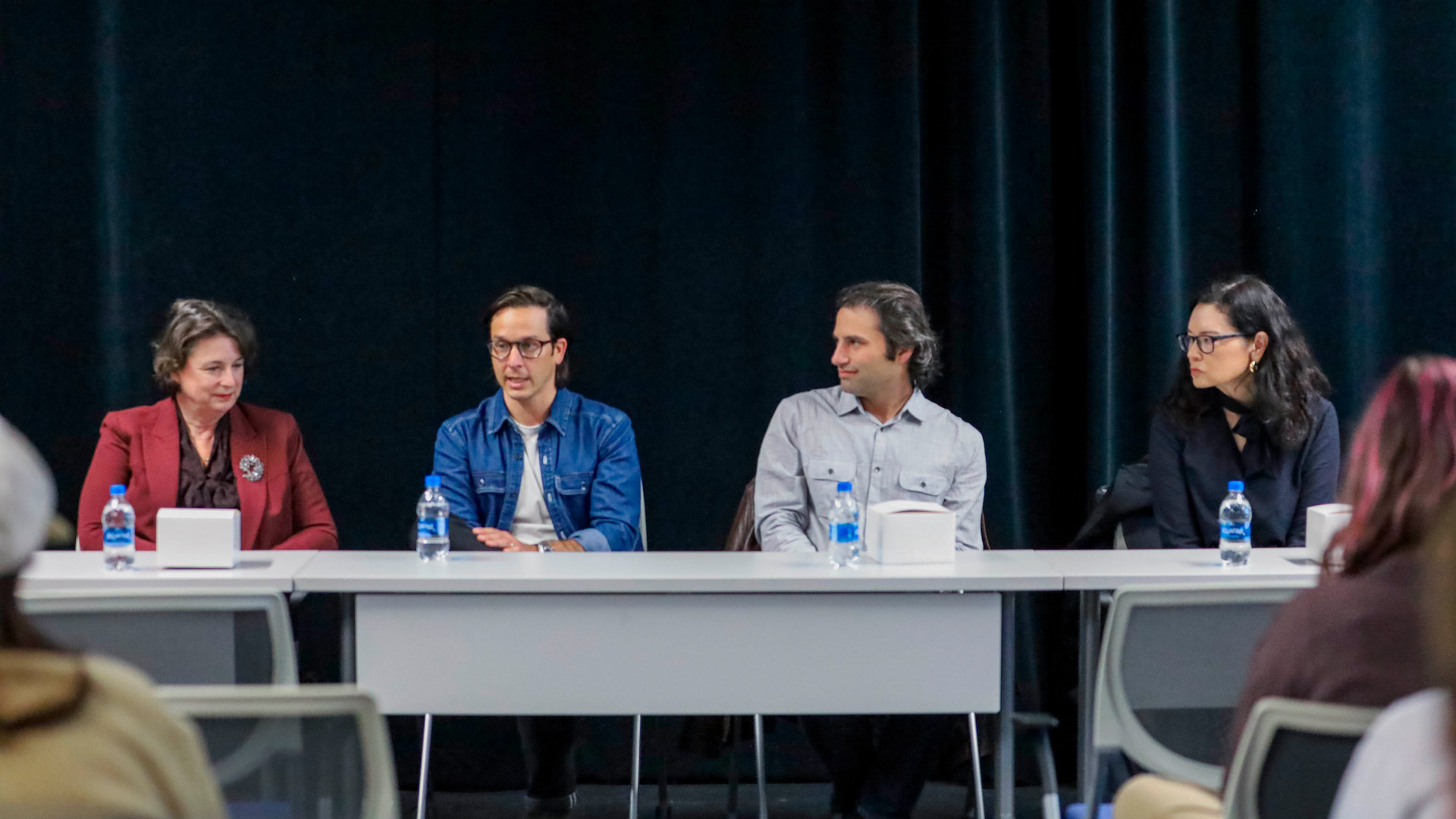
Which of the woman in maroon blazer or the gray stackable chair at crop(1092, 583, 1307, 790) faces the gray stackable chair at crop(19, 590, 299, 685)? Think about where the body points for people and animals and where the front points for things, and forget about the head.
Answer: the woman in maroon blazer

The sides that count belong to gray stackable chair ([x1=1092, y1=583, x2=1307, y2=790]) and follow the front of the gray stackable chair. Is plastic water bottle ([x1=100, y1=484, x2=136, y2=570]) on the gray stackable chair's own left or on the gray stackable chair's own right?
on the gray stackable chair's own left

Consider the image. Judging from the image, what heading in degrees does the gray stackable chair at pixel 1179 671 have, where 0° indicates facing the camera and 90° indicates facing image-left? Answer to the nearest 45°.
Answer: approximately 180°

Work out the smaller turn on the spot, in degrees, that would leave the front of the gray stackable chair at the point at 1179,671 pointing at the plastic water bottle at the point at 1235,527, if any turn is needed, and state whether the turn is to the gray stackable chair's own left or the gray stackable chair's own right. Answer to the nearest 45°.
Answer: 0° — it already faces it

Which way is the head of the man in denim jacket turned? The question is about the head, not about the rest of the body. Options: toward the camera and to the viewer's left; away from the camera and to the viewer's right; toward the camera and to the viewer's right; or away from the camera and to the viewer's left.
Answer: toward the camera and to the viewer's left

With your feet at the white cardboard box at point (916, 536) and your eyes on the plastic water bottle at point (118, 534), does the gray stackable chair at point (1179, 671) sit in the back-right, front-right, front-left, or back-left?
back-left

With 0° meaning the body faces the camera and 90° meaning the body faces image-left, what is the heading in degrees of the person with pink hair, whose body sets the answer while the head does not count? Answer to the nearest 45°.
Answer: approximately 135°

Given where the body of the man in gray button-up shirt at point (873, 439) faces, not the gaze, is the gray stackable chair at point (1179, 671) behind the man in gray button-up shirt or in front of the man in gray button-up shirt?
in front

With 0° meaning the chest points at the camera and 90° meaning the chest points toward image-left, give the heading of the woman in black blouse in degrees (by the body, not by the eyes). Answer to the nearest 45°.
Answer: approximately 45°

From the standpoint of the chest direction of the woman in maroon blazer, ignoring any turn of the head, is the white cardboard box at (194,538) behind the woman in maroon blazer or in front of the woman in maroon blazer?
in front

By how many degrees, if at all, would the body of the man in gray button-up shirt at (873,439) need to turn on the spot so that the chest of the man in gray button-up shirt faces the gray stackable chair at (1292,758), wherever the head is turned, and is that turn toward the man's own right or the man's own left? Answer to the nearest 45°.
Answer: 0° — they already face it

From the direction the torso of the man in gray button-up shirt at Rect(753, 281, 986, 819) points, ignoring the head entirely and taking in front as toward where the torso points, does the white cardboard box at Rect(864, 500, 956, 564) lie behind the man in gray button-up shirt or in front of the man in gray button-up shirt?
in front
